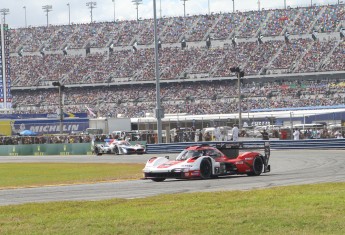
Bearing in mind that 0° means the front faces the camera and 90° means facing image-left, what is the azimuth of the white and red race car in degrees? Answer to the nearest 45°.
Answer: approximately 45°

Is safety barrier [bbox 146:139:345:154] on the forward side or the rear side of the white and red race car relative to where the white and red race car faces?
on the rear side
